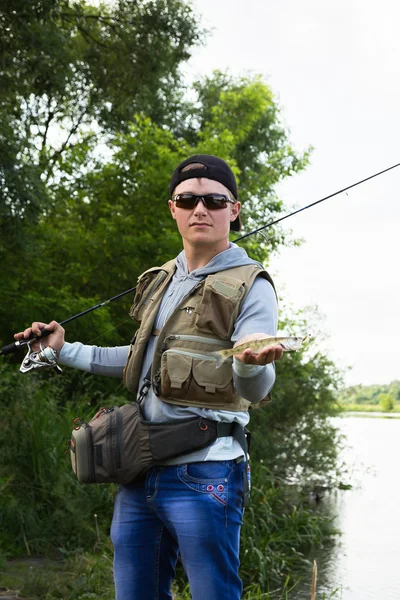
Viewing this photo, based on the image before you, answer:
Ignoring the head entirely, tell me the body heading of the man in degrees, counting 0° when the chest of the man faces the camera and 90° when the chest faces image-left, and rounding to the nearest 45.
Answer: approximately 45°
